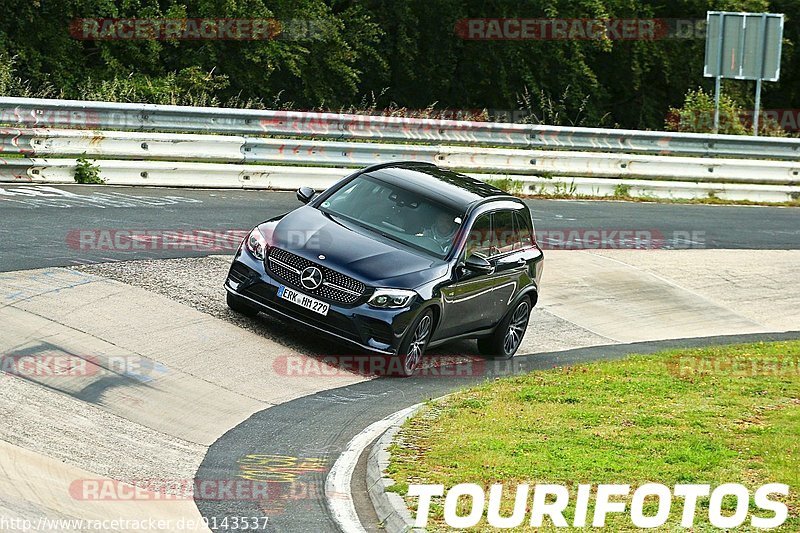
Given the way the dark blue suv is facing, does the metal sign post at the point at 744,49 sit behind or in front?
behind

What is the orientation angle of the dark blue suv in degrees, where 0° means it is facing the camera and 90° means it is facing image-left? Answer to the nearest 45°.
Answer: approximately 45°

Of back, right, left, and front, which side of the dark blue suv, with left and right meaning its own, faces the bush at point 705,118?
back

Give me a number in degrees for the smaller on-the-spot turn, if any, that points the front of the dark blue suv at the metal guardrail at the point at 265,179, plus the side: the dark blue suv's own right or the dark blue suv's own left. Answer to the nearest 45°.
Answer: approximately 135° to the dark blue suv's own right

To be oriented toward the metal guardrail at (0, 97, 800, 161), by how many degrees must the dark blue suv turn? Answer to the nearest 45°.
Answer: approximately 135° to its right
